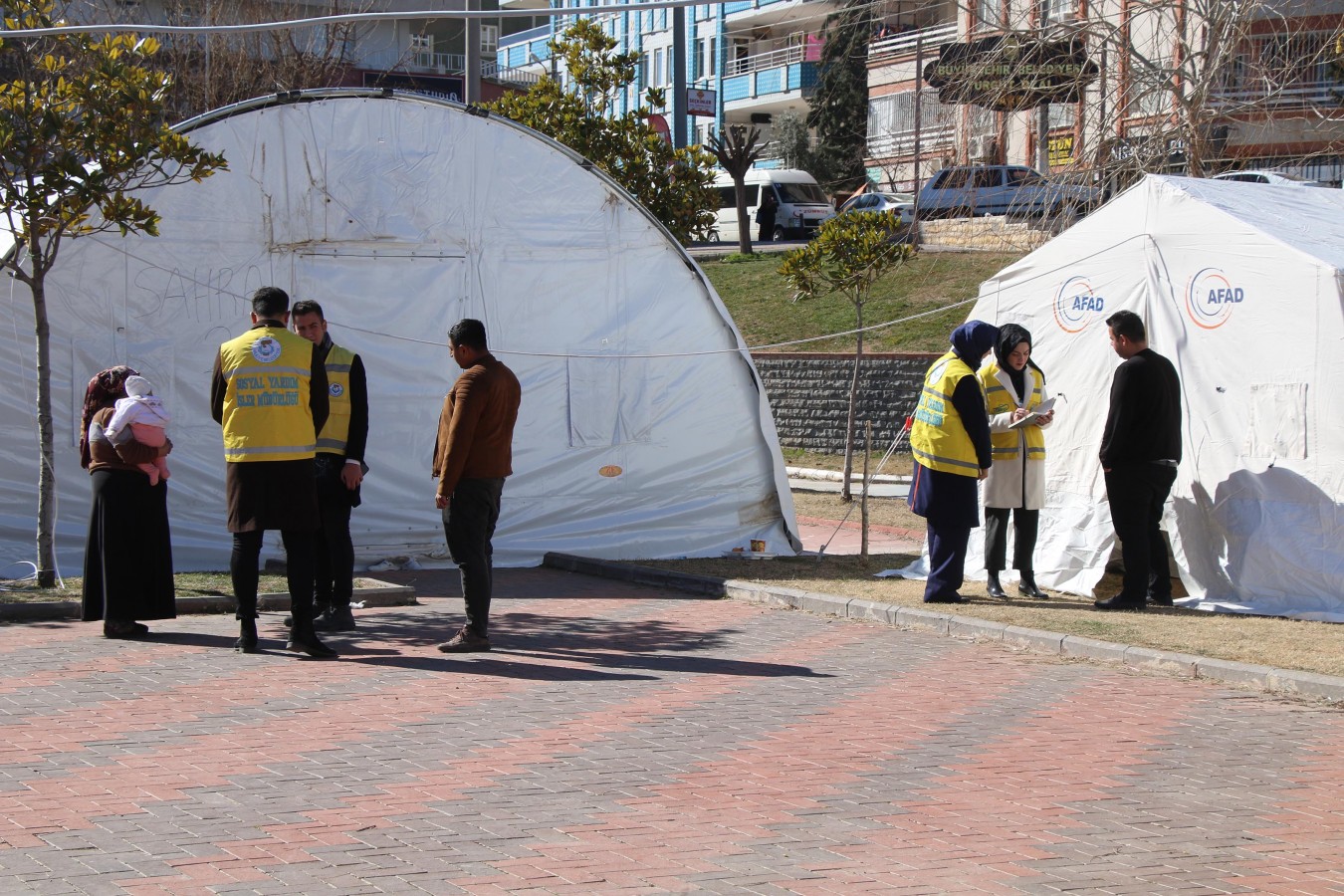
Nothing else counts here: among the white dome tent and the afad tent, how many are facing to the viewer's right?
0

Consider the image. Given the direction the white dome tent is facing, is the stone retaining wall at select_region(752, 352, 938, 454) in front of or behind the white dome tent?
behind

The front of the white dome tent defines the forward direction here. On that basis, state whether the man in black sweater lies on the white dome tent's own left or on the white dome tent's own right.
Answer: on the white dome tent's own left

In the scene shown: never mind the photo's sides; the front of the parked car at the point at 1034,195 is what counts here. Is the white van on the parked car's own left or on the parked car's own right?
on the parked car's own left

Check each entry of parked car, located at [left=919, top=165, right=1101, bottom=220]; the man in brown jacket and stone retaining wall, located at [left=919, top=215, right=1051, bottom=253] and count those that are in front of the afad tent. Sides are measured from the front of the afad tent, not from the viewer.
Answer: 1

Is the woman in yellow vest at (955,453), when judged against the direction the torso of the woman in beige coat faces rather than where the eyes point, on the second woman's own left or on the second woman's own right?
on the second woman's own right

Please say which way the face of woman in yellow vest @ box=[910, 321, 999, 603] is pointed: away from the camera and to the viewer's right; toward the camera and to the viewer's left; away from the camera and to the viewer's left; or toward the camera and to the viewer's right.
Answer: away from the camera and to the viewer's right

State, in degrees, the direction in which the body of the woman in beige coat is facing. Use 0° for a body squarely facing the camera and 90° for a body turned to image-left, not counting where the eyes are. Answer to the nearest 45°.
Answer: approximately 315°

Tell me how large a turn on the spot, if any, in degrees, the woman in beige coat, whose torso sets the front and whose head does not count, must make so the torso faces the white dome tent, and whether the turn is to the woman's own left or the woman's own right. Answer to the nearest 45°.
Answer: approximately 135° to the woman's own right
